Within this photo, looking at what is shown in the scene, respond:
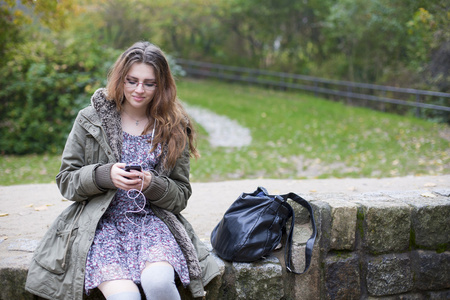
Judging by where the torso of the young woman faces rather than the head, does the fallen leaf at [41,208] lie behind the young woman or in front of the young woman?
behind

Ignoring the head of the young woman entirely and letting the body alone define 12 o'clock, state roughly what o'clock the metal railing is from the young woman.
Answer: The metal railing is roughly at 7 o'clock from the young woman.

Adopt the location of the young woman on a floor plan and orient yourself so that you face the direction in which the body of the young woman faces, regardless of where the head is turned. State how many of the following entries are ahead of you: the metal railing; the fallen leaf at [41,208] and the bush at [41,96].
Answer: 0

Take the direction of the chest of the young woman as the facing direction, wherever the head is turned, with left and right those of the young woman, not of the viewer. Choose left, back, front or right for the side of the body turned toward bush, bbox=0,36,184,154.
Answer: back

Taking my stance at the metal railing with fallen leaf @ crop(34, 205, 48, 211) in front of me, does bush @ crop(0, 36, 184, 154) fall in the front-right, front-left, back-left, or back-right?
front-right

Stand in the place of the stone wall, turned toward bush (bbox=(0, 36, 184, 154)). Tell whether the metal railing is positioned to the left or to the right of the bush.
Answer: right

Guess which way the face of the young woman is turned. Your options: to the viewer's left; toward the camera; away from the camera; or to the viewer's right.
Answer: toward the camera

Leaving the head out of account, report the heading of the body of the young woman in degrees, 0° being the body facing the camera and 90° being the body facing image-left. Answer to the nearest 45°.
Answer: approximately 0°
